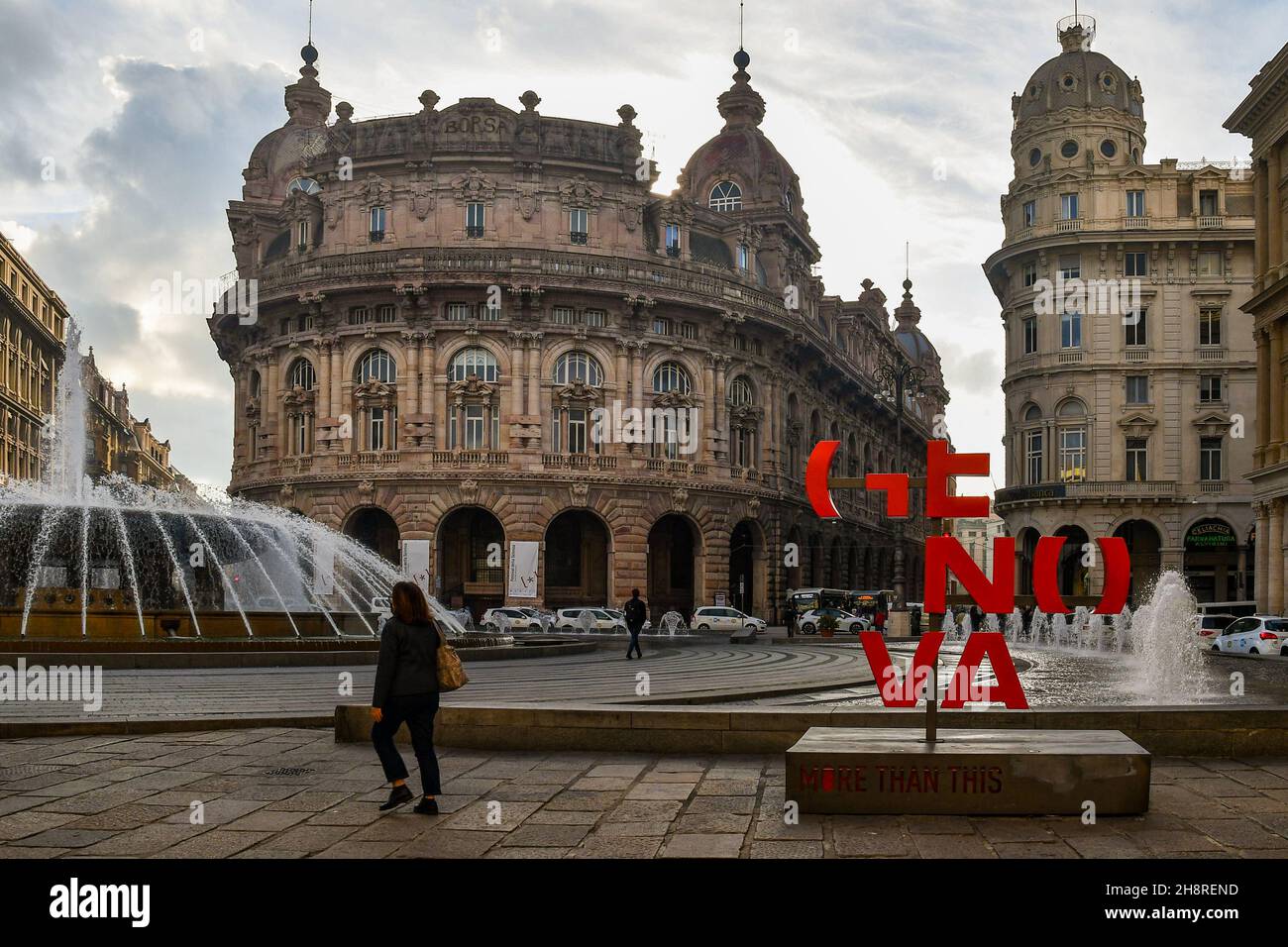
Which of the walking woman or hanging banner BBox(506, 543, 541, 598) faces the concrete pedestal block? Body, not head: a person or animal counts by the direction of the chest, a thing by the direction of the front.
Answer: the hanging banner

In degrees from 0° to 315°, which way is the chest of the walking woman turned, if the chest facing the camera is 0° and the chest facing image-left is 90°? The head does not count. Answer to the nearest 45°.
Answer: approximately 135°

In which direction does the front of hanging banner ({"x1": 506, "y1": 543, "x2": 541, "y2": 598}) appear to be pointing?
toward the camera

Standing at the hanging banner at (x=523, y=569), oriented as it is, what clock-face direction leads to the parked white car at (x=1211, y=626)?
The parked white car is roughly at 10 o'clock from the hanging banner.

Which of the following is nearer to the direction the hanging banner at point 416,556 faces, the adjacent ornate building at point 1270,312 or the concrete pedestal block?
the concrete pedestal block

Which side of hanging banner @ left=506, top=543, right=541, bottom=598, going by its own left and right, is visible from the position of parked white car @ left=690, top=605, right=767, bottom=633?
left

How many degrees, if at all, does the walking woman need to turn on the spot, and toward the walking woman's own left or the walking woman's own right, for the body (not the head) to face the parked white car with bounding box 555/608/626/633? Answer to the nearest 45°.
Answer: approximately 45° to the walking woman's own right

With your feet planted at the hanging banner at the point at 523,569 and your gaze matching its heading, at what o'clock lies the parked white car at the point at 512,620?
The parked white car is roughly at 12 o'clock from the hanging banner.

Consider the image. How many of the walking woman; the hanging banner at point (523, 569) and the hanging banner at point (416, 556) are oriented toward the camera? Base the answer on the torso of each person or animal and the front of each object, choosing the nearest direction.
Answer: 2

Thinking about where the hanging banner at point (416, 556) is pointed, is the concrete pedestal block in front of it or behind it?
in front

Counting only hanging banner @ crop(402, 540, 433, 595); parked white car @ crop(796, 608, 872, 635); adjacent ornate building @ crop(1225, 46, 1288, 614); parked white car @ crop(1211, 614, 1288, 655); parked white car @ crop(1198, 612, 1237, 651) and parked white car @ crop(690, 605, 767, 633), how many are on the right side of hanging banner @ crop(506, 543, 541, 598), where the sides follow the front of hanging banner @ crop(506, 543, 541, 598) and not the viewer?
1

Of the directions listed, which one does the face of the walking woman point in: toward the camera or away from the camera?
away from the camera

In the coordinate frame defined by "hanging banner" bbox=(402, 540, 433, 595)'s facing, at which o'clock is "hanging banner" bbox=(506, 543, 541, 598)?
"hanging banner" bbox=(506, 543, 541, 598) is roughly at 9 o'clock from "hanging banner" bbox=(402, 540, 433, 595).

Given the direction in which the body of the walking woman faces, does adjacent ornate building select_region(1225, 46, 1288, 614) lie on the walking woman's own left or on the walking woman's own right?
on the walking woman's own right

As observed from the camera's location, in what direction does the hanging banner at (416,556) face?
facing the viewer

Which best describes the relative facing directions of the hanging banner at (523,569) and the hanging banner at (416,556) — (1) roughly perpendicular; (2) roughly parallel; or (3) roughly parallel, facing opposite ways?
roughly parallel

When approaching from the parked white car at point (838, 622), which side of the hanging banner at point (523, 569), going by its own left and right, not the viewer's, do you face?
left
